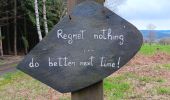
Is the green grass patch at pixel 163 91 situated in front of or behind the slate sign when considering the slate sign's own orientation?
behind

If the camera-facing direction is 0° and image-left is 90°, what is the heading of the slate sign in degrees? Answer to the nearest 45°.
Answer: approximately 0°
